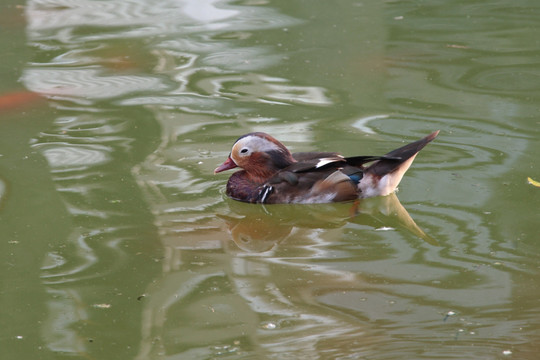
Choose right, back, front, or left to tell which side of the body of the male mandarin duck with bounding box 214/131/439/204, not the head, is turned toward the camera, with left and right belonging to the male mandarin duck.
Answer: left
